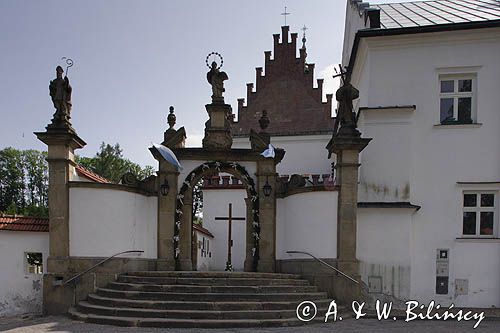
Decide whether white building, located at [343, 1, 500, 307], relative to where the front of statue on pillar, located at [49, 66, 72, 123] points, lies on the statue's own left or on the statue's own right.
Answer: on the statue's own left

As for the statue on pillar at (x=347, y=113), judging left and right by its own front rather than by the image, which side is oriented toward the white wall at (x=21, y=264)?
right

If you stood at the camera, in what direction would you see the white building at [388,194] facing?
facing the viewer

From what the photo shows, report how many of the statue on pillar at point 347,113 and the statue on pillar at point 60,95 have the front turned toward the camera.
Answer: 2

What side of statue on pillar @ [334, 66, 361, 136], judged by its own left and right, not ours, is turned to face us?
front
